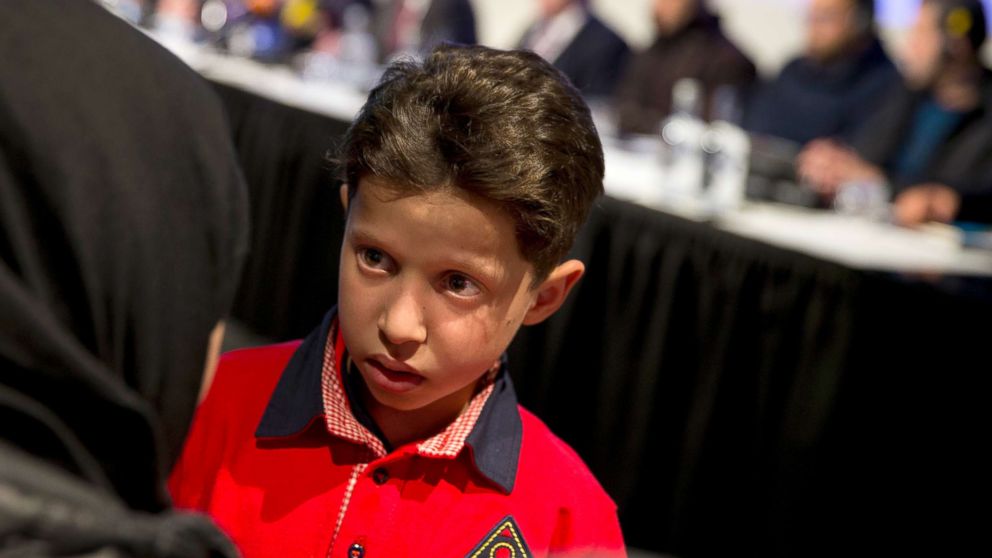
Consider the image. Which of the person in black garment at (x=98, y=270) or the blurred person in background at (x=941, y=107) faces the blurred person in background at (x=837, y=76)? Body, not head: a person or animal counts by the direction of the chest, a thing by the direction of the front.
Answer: the person in black garment

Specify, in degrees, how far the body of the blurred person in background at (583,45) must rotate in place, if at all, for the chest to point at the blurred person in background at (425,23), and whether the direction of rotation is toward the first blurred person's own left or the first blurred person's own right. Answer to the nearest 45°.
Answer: approximately 90° to the first blurred person's own right

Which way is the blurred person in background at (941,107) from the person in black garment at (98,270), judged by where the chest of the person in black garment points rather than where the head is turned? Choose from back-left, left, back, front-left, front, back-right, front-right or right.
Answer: front

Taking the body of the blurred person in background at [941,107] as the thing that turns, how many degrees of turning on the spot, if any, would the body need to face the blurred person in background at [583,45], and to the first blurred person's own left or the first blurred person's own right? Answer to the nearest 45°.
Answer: approximately 90° to the first blurred person's own right

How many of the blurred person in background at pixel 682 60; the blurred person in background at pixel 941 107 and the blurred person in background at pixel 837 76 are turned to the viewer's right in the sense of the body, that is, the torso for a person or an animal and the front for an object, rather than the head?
0

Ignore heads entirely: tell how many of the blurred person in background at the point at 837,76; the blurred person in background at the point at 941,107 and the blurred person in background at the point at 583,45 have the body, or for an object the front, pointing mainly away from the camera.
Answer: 0

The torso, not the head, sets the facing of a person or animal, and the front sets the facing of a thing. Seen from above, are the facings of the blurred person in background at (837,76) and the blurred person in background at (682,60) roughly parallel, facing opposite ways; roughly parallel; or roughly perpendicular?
roughly parallel

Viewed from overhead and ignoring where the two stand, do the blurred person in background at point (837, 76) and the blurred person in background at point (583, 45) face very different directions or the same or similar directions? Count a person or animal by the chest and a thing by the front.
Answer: same or similar directions

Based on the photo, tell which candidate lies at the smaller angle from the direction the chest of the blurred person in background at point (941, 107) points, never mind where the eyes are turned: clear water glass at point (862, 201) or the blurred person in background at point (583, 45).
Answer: the clear water glass

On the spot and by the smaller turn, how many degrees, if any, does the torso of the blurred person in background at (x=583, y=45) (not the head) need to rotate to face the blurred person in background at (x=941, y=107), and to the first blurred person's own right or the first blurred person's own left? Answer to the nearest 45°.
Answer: approximately 90° to the first blurred person's own left

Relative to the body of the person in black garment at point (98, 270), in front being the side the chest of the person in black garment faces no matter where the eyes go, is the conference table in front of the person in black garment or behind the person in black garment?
in front

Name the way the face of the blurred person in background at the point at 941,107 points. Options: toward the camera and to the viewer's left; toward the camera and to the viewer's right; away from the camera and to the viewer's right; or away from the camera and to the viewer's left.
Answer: toward the camera and to the viewer's left

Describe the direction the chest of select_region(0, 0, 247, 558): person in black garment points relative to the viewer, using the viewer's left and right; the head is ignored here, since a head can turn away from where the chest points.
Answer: facing away from the viewer and to the right of the viewer

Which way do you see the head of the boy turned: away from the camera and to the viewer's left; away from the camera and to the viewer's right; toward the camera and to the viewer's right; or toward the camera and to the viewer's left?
toward the camera and to the viewer's left

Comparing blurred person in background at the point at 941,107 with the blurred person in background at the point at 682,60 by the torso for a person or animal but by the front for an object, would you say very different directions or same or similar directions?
same or similar directions
